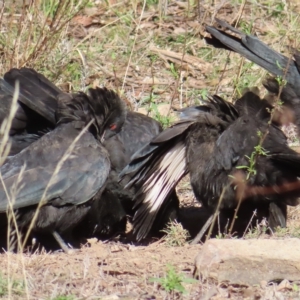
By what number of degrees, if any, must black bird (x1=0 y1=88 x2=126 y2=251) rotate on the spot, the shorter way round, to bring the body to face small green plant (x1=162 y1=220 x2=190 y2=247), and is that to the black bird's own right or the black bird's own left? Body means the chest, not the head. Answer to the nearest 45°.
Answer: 0° — it already faces it

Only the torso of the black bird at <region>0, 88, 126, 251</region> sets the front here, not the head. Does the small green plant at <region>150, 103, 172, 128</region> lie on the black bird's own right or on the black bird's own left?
on the black bird's own left

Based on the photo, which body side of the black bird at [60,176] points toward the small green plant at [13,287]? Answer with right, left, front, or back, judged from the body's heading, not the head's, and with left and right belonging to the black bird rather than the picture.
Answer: right

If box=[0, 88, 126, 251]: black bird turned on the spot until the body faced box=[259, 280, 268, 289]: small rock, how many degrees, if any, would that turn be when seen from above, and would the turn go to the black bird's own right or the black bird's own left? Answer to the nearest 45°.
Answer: approximately 45° to the black bird's own right

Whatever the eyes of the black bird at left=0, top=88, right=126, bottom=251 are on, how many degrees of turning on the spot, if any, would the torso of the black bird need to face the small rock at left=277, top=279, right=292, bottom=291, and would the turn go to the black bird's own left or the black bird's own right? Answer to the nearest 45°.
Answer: approximately 45° to the black bird's own right

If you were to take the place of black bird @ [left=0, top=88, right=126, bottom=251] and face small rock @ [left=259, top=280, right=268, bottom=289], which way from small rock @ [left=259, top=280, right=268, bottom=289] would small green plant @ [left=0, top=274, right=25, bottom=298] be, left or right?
right

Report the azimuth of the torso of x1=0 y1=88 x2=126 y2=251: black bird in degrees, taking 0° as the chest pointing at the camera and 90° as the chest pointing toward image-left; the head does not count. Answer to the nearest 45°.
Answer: approximately 270°
